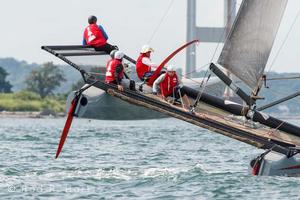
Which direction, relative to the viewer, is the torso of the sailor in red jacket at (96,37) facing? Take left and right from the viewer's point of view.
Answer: facing away from the viewer and to the right of the viewer

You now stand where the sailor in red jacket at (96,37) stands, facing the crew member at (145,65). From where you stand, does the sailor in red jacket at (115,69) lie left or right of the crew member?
right

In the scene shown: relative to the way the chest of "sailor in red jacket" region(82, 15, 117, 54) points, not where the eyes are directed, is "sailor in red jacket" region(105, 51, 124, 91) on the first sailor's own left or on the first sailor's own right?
on the first sailor's own right

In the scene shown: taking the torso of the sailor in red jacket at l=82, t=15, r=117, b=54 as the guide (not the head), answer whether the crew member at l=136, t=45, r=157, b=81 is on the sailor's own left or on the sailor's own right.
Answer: on the sailor's own right

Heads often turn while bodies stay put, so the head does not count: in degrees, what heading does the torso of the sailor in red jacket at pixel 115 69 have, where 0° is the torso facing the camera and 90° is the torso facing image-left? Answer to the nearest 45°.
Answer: approximately 225°
